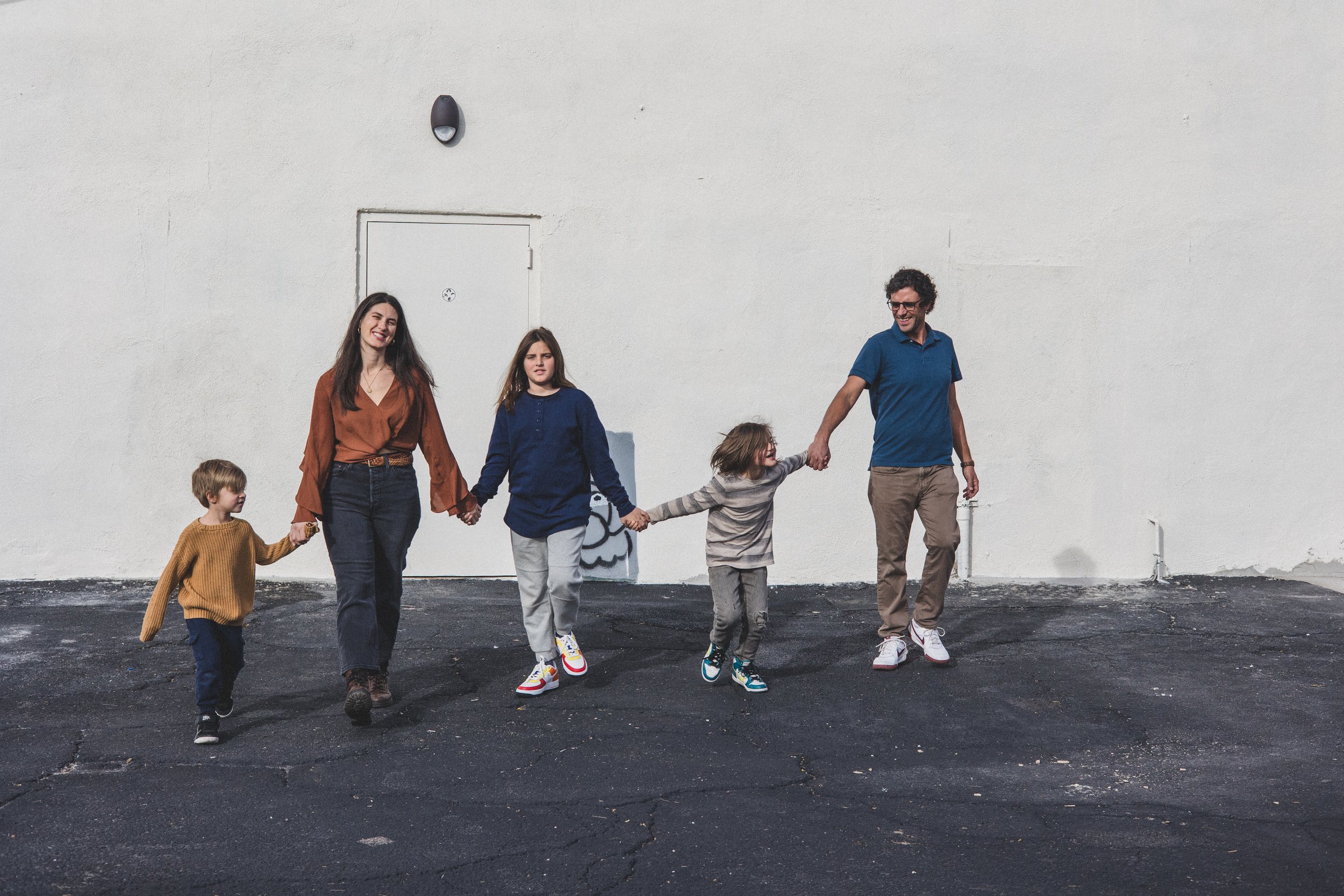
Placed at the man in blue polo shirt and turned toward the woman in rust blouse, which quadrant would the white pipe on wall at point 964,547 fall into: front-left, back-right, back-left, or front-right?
back-right

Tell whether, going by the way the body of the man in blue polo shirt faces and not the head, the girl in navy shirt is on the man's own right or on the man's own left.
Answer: on the man's own right

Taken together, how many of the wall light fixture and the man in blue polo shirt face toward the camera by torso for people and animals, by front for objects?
2

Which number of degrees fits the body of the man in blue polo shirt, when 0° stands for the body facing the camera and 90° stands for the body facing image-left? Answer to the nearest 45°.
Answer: approximately 0°

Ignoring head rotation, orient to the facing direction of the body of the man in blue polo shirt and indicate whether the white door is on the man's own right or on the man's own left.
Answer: on the man's own right

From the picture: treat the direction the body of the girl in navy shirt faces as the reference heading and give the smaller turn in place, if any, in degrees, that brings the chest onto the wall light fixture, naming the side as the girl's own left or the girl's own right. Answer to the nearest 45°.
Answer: approximately 180°

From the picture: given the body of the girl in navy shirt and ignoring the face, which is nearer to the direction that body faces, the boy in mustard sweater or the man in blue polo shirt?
the boy in mustard sweater

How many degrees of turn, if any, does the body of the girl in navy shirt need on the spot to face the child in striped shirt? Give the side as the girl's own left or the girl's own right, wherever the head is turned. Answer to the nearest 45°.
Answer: approximately 90° to the girl's own left
